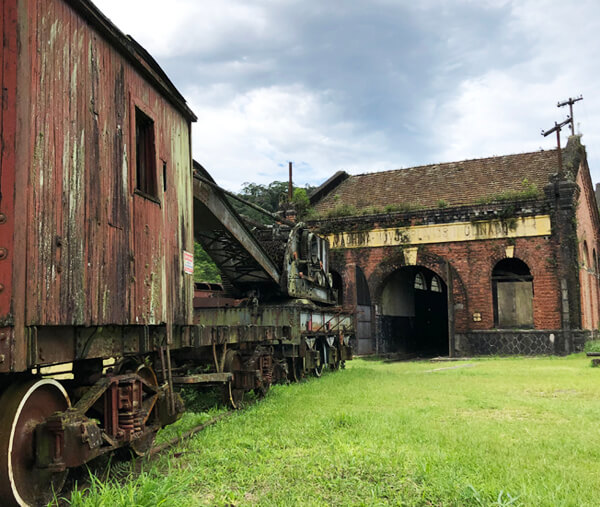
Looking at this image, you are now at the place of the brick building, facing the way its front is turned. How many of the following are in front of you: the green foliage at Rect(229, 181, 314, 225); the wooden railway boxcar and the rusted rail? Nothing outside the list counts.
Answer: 2

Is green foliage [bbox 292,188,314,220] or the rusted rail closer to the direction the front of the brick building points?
the rusted rail

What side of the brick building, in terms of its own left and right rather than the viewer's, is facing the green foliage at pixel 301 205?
right

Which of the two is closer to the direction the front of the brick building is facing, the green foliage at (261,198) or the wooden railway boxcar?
the wooden railway boxcar

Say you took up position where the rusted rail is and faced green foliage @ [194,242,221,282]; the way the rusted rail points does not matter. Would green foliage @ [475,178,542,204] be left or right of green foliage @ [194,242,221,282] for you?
right

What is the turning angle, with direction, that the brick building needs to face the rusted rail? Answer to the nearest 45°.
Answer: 0° — it already faces it

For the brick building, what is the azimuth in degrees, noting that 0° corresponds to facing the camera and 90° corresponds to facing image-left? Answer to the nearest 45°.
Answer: approximately 0°
